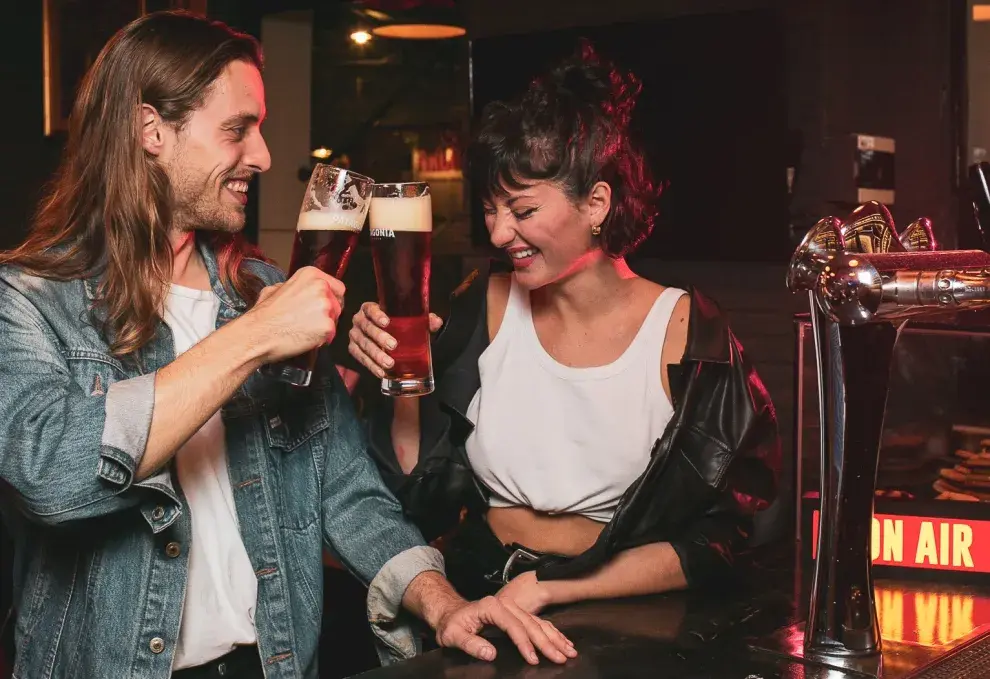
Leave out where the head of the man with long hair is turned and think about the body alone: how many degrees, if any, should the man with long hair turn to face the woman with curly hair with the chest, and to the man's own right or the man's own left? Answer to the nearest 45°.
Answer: approximately 45° to the man's own left

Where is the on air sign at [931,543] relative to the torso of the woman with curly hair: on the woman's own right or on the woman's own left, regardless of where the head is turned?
on the woman's own left

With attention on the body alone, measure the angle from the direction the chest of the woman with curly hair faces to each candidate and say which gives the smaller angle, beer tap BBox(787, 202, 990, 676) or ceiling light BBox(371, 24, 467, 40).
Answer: the beer tap

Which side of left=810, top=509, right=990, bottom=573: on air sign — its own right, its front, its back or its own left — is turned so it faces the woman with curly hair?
right

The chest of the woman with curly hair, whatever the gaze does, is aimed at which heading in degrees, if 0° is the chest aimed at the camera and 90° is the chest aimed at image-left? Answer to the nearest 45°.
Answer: approximately 45°

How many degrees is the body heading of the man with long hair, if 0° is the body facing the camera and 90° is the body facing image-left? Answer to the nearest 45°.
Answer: approximately 315°

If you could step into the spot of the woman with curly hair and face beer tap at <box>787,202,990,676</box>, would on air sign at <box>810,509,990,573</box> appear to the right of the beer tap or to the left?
left

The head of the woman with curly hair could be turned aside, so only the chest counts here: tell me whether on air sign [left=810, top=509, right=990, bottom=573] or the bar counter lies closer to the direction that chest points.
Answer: the bar counter

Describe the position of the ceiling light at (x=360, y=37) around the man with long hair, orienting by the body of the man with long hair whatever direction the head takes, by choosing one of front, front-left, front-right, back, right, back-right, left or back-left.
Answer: back-left
